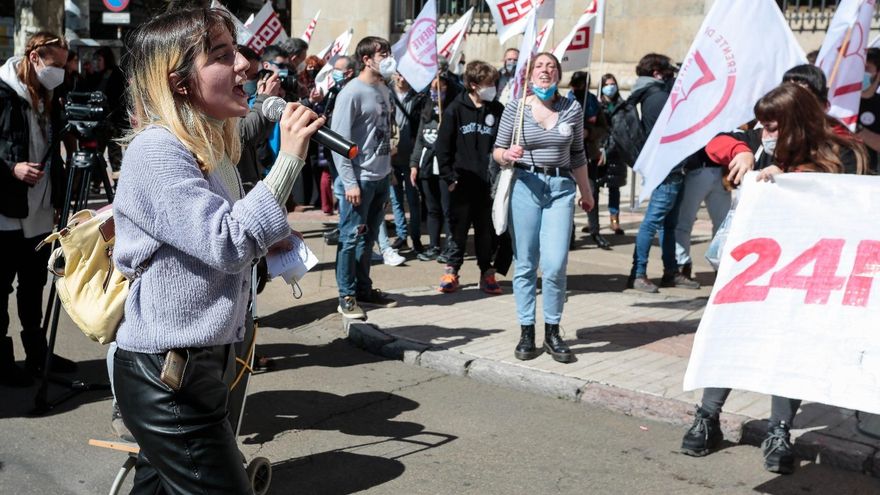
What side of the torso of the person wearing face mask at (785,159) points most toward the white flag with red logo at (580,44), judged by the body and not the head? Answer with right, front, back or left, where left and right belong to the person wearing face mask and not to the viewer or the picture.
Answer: right

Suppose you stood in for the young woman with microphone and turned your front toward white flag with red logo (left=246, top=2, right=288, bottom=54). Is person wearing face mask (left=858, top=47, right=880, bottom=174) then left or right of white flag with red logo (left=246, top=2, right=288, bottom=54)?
right

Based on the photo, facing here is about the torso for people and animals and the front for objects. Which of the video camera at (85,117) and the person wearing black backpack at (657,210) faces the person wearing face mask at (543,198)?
the video camera

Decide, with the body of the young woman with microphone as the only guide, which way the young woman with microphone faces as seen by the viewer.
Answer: to the viewer's right

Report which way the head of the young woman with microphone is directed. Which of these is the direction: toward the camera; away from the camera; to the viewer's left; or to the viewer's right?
to the viewer's right

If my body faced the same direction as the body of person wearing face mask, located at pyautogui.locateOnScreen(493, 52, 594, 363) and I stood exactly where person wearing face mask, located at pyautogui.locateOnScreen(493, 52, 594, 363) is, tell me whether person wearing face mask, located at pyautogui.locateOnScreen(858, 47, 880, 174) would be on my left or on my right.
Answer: on my left

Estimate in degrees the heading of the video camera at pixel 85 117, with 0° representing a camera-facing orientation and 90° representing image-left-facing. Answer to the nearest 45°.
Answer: approximately 270°

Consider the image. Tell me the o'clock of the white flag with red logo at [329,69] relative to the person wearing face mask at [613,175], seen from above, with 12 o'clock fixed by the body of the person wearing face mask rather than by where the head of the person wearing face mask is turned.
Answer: The white flag with red logo is roughly at 4 o'clock from the person wearing face mask.

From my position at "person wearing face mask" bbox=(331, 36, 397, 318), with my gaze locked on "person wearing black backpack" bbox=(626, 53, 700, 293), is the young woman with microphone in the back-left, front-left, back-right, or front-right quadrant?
back-right
